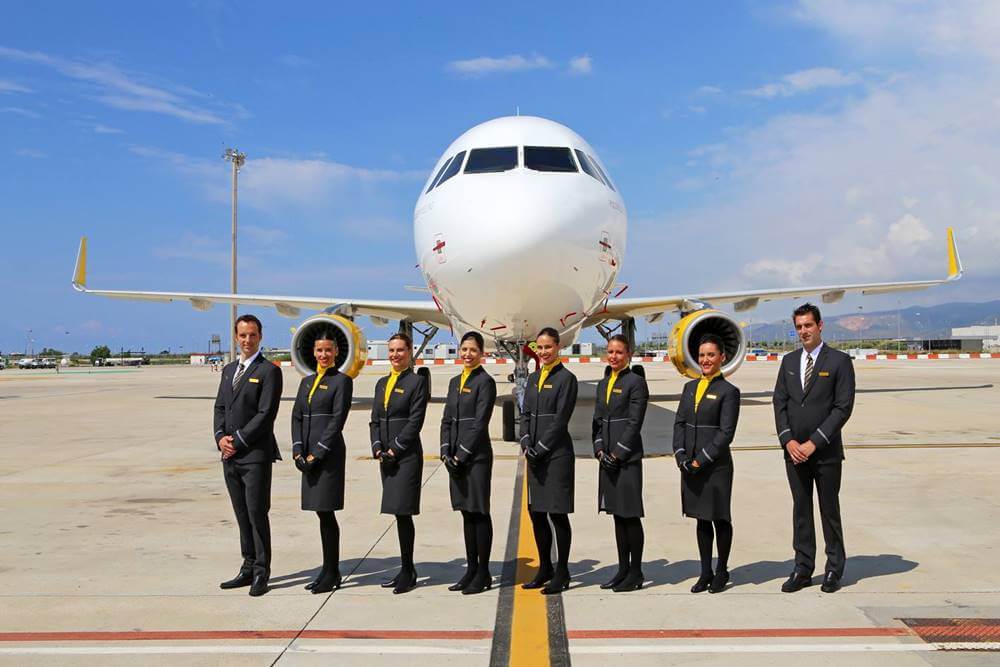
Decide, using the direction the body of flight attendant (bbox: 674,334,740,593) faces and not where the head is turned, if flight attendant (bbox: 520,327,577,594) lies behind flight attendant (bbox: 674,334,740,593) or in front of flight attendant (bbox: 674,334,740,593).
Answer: in front

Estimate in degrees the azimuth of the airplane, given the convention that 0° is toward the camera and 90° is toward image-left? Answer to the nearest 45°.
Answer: approximately 0°

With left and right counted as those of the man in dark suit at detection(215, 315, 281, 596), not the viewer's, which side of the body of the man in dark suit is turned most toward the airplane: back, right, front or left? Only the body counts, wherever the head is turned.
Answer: back

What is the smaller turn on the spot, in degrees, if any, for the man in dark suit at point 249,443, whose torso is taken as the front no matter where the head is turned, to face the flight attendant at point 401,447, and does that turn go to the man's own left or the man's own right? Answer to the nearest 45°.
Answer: approximately 135° to the man's own left

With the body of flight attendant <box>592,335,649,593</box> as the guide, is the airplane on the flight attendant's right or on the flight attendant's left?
on the flight attendant's right

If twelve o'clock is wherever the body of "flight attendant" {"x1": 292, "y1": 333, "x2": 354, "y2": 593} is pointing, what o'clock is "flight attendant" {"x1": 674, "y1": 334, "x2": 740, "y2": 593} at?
"flight attendant" {"x1": 674, "y1": 334, "x2": 740, "y2": 593} is roughly at 8 o'clock from "flight attendant" {"x1": 292, "y1": 333, "x2": 354, "y2": 593}.

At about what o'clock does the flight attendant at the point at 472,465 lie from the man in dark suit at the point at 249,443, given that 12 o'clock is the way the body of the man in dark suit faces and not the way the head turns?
The flight attendant is roughly at 8 o'clock from the man in dark suit.

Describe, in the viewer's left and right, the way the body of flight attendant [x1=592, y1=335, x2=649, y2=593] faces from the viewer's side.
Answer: facing the viewer and to the left of the viewer

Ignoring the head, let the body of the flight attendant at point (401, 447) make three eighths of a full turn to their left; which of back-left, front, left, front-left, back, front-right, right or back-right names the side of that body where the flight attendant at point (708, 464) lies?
front

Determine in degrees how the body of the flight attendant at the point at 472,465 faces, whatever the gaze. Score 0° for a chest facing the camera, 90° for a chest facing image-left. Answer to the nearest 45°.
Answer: approximately 45°

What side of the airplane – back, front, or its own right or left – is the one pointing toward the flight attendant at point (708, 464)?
front
